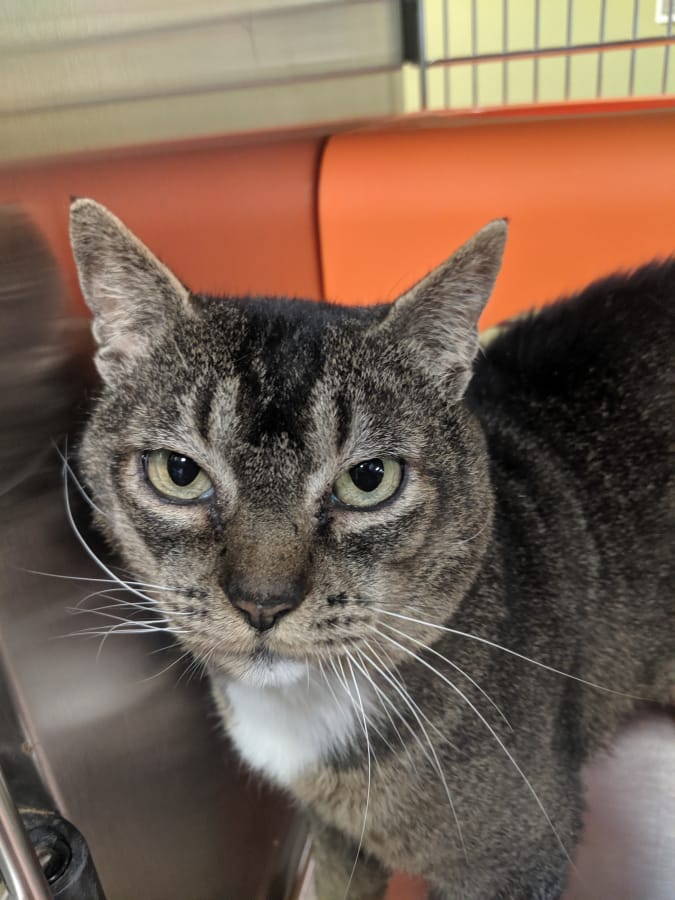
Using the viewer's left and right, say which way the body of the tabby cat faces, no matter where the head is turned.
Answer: facing the viewer and to the left of the viewer
